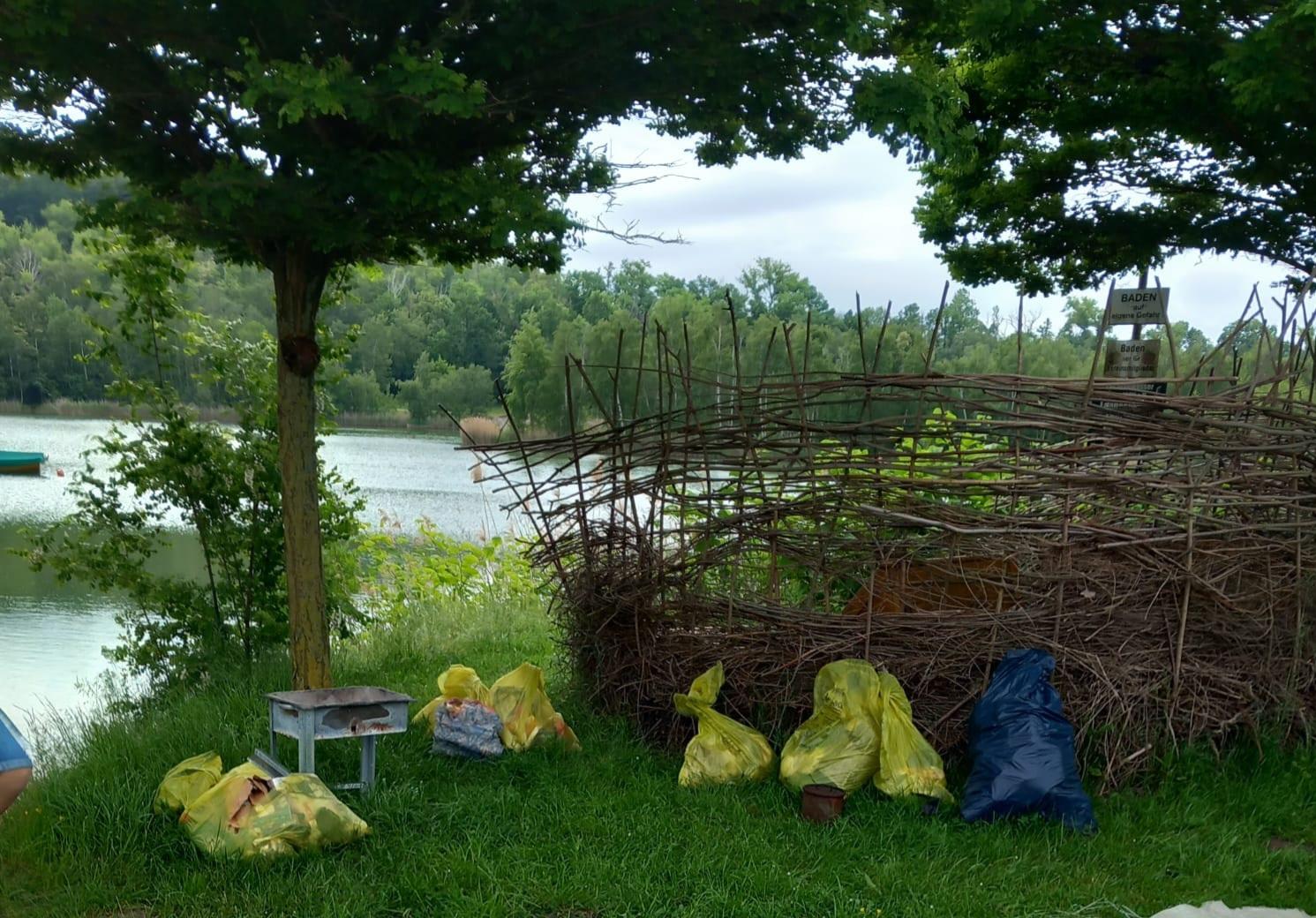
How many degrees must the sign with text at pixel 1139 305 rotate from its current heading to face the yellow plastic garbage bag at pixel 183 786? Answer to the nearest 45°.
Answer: approximately 45° to its right

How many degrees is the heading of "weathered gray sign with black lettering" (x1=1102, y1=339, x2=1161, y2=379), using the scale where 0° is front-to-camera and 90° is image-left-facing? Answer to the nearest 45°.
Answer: approximately 0°

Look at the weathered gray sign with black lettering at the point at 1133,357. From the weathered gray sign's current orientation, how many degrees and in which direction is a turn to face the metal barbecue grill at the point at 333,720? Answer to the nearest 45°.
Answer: approximately 45° to its right

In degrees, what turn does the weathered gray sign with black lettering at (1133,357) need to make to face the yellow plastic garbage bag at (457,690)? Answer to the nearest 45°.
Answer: approximately 45° to its right

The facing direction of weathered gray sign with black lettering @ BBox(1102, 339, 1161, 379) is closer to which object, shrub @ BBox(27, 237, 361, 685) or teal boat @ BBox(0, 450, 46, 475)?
the shrub

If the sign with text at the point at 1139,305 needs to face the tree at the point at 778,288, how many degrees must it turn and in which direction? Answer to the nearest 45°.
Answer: approximately 180°

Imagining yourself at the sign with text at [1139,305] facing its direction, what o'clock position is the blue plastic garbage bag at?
The blue plastic garbage bag is roughly at 12 o'clock from the sign with text.

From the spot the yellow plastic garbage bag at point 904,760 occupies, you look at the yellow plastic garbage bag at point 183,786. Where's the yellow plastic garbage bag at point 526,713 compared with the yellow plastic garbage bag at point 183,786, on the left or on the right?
right

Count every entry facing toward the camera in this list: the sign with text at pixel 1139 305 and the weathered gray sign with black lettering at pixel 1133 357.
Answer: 2

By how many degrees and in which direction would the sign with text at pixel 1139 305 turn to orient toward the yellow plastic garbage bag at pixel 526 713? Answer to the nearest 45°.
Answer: approximately 45° to its right

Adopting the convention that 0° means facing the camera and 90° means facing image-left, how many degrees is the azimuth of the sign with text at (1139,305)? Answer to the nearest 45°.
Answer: approximately 0°

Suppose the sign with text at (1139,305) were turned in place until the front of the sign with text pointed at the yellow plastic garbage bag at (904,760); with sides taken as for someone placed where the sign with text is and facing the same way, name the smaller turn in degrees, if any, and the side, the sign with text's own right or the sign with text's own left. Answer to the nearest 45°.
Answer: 0° — it already faces it
